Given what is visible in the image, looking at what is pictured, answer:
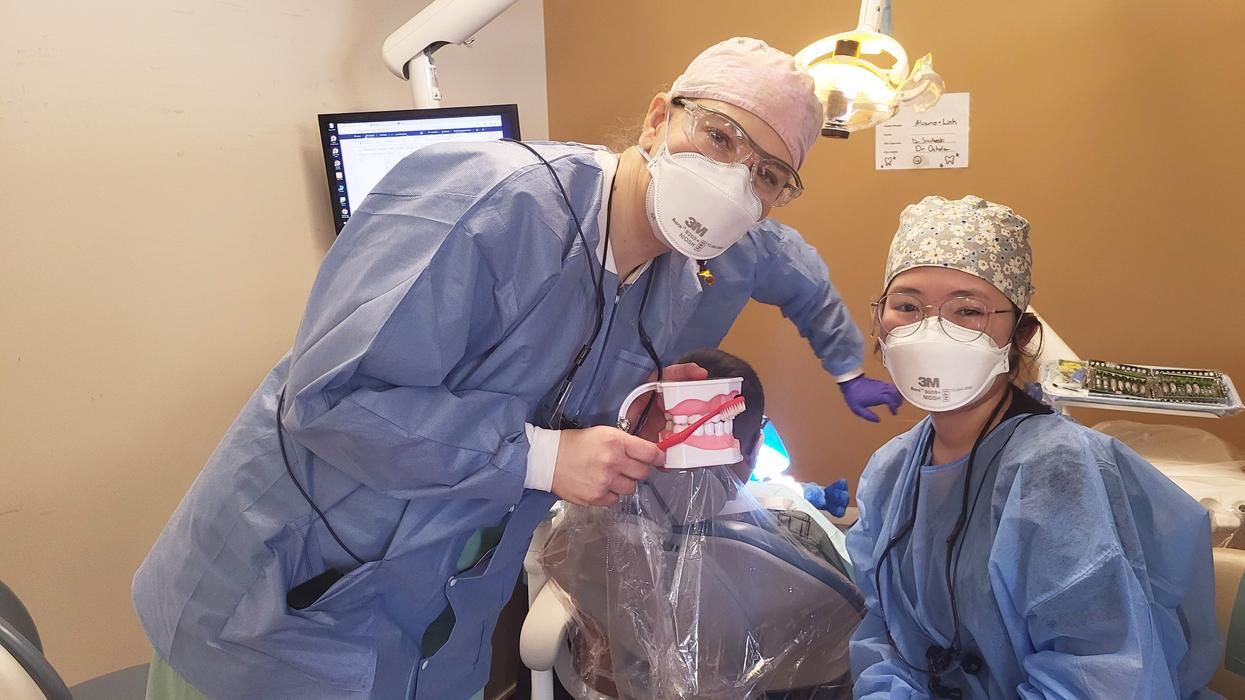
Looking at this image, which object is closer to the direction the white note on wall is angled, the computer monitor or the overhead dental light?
the overhead dental light

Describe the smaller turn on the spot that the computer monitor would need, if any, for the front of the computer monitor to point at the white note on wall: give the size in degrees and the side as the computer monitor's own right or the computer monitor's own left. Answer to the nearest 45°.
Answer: approximately 90° to the computer monitor's own left

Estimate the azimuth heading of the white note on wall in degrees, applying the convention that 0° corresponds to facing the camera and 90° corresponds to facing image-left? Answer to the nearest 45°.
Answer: approximately 0°

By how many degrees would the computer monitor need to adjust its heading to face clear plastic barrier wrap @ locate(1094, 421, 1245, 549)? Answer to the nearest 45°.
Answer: approximately 45° to its left

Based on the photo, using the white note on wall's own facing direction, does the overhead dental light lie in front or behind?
in front

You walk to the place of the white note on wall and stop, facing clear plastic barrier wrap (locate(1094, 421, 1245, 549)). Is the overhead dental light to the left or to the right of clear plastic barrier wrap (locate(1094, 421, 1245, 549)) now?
right

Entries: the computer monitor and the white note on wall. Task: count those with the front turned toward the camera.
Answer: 2

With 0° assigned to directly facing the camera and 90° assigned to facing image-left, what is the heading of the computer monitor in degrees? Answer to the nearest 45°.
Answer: approximately 0°

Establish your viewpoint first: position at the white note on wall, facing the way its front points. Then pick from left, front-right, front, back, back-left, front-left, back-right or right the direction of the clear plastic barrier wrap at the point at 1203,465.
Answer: front-left

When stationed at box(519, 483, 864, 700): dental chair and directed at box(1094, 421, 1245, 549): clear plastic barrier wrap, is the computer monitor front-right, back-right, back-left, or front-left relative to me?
back-left
